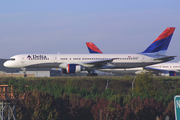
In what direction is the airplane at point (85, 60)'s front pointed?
to the viewer's left
